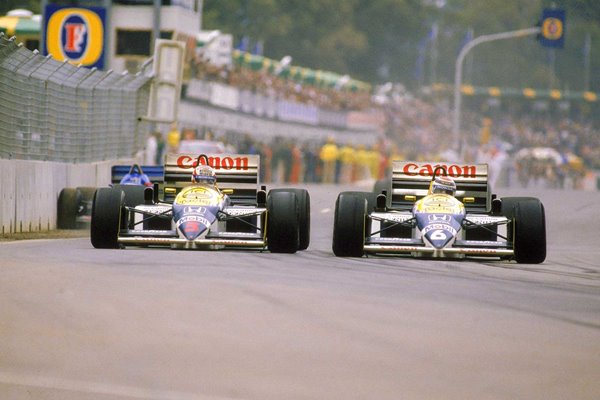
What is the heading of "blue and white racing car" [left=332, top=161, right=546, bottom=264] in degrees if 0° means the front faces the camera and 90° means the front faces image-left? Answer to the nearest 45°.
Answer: approximately 0°

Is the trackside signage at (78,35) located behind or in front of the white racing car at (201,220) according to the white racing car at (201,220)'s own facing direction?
behind

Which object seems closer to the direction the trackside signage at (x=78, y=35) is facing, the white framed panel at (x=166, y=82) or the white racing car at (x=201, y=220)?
the white racing car

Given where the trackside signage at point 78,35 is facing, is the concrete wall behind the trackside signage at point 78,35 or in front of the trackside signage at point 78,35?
in front

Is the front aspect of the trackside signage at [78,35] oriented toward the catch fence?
yes

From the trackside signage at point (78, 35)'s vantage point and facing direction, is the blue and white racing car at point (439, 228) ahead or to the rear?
ahead

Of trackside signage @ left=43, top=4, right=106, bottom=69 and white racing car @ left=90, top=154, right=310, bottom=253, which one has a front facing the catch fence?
the trackside signage

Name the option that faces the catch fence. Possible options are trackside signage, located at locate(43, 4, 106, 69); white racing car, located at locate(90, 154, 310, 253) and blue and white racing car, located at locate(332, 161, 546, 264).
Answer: the trackside signage

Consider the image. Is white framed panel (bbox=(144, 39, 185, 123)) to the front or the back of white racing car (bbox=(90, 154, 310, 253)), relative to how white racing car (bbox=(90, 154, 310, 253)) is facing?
to the back
